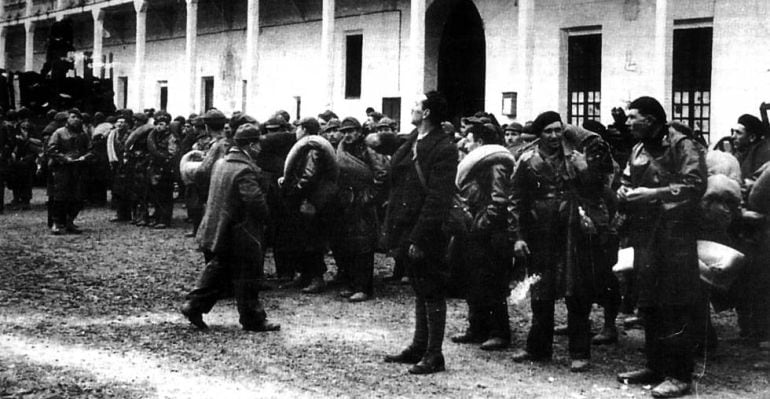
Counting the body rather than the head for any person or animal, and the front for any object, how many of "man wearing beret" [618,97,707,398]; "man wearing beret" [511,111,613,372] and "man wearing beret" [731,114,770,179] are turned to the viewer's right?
0

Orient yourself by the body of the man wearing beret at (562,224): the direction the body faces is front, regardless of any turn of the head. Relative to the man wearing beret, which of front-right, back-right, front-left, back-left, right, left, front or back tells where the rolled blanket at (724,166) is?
back-left

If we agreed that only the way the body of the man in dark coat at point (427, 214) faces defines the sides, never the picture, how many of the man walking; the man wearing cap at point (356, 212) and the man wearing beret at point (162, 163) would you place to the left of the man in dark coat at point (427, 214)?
0

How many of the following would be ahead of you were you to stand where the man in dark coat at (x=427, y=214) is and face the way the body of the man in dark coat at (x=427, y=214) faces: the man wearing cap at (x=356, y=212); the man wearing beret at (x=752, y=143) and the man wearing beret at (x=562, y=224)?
0

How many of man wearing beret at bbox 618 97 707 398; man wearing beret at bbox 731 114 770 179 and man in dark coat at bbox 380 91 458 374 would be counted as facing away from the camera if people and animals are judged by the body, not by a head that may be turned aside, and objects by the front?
0

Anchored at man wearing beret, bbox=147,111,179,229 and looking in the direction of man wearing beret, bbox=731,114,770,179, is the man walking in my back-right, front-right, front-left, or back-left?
front-right

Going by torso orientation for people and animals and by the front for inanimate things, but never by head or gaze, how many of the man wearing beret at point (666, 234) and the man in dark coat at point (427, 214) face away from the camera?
0

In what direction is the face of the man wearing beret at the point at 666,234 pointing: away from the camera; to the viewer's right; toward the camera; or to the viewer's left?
to the viewer's left

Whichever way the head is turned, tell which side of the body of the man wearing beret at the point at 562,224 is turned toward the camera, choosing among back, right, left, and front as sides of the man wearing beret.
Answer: front

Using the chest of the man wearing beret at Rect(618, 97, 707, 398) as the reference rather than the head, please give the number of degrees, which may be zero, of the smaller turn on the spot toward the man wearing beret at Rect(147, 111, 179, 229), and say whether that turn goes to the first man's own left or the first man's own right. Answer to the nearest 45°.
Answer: approximately 90° to the first man's own right

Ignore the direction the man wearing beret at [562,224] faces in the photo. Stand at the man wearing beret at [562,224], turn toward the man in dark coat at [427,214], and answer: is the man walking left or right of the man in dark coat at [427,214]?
right

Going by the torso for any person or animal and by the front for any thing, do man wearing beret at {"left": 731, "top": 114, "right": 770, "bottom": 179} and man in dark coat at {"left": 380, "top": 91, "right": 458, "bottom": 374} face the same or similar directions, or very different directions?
same or similar directions

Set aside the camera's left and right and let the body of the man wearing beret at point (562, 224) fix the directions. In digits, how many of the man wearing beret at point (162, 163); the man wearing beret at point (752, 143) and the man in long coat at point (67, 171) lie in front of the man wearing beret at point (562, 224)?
0

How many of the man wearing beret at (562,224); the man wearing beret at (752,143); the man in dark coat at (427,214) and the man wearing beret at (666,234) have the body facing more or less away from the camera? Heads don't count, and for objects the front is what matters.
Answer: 0

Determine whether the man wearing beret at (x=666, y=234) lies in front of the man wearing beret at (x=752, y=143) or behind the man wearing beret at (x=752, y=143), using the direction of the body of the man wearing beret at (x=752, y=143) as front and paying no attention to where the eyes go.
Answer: in front

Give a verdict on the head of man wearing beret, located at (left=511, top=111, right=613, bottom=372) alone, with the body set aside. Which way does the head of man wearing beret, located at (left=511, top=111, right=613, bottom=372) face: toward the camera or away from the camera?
toward the camera

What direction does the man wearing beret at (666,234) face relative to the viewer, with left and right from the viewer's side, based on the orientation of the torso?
facing the viewer and to the left of the viewer
